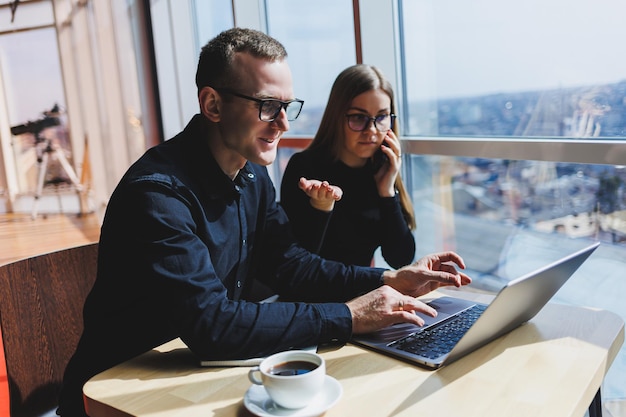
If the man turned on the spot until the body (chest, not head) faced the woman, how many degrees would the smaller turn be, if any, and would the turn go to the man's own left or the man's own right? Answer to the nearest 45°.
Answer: approximately 90° to the man's own left

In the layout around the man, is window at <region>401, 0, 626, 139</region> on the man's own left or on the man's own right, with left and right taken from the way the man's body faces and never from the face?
on the man's own left

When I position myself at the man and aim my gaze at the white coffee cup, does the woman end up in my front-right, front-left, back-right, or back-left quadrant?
back-left

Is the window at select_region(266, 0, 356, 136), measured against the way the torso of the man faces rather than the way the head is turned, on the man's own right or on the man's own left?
on the man's own left
